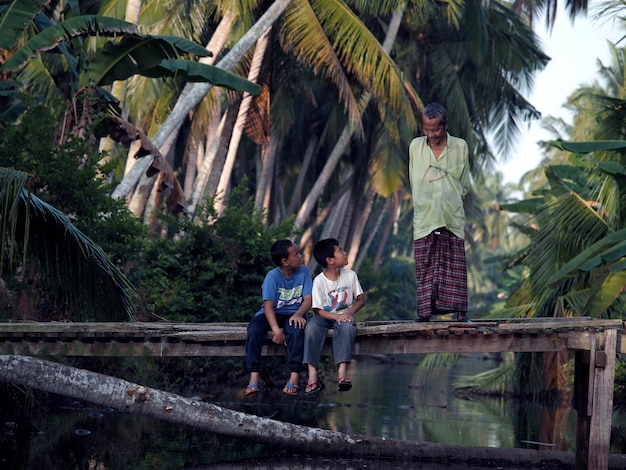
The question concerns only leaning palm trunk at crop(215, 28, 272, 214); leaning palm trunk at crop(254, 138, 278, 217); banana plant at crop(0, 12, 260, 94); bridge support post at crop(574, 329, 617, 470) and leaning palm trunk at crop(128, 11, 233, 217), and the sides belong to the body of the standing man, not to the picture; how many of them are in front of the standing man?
0

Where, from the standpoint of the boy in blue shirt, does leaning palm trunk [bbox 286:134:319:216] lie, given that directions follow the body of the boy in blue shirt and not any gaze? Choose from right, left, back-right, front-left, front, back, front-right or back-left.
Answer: back

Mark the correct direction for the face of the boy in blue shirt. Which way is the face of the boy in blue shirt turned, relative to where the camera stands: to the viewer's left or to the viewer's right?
to the viewer's right

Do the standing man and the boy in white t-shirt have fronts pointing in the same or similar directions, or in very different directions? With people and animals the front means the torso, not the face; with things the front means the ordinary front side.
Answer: same or similar directions

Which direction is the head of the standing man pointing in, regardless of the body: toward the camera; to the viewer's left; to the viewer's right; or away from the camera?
toward the camera

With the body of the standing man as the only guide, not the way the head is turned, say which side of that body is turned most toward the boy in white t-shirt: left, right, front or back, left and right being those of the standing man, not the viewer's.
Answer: right

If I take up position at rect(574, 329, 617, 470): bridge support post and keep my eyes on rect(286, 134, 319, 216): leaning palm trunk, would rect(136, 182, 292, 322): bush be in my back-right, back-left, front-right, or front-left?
front-left

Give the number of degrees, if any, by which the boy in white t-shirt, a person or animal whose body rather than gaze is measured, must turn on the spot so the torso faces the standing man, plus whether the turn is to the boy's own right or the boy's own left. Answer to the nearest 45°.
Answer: approximately 90° to the boy's own left

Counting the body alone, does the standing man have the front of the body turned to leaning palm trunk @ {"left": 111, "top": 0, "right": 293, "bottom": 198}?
no

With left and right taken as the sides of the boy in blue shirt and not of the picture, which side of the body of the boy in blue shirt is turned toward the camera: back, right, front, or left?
front

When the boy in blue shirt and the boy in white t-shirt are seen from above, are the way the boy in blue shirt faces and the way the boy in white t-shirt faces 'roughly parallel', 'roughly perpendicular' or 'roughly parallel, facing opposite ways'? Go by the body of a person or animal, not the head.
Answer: roughly parallel
